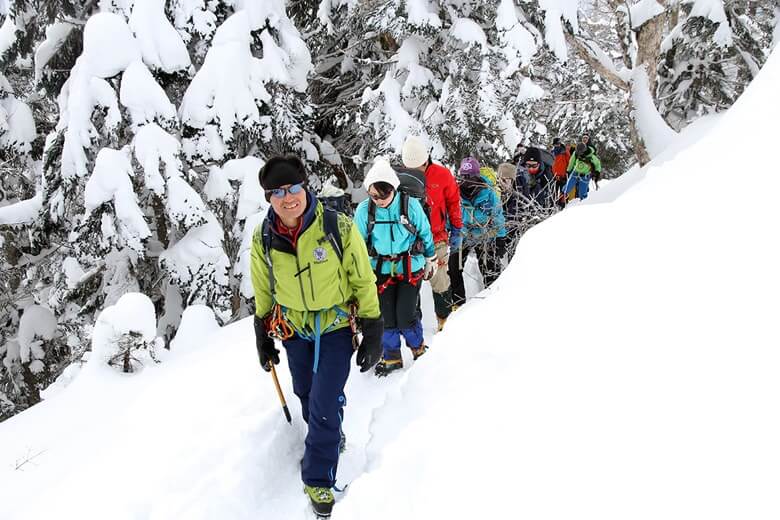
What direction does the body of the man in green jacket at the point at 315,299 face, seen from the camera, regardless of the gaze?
toward the camera

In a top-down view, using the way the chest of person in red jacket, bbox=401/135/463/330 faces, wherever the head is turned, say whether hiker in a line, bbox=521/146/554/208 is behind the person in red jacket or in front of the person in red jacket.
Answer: behind

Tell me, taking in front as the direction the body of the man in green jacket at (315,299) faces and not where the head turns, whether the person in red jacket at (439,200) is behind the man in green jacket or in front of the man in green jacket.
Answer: behind

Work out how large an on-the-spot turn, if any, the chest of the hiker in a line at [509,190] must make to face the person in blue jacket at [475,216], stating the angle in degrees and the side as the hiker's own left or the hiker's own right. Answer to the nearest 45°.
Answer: approximately 45° to the hiker's own left

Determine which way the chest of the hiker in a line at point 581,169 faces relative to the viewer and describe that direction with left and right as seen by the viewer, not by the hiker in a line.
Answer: facing the viewer and to the left of the viewer

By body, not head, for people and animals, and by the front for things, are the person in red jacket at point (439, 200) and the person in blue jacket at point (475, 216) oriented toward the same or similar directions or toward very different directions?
same or similar directions

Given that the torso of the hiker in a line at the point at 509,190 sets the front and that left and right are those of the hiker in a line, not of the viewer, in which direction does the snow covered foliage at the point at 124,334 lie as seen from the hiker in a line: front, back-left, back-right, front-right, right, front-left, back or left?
front

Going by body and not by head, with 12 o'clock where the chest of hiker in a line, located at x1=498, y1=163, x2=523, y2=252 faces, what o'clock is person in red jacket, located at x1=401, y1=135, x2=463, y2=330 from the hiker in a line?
The person in red jacket is roughly at 11 o'clock from the hiker in a line.

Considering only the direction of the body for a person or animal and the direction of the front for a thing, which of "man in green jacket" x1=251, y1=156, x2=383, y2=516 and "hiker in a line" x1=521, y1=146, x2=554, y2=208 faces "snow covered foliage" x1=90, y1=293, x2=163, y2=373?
the hiker in a line

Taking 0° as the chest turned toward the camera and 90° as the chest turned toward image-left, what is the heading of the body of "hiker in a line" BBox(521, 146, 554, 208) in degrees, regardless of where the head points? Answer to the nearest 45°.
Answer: approximately 45°

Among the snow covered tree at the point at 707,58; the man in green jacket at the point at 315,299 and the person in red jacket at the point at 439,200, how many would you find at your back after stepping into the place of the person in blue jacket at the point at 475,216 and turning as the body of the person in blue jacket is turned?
1

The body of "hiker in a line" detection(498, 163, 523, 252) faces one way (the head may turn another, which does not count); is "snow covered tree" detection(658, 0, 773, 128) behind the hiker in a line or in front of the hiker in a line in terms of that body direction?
behind
